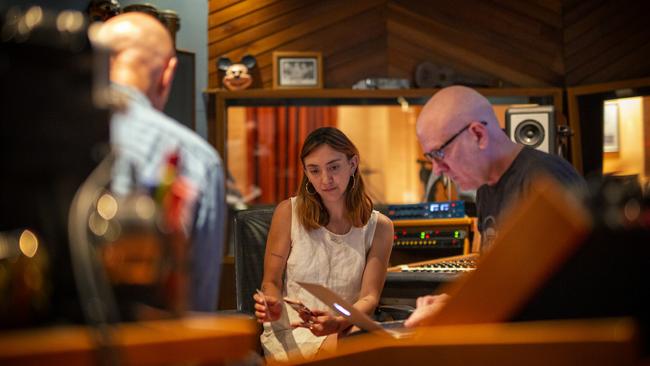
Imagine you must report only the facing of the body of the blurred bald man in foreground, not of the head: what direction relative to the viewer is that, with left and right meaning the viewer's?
facing away from the viewer and to the right of the viewer

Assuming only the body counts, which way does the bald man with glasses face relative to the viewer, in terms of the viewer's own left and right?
facing to the left of the viewer

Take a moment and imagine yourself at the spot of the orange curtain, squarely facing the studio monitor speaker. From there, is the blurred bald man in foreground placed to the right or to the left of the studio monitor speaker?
right

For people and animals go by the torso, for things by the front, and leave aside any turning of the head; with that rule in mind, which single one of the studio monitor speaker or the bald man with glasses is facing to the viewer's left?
the bald man with glasses

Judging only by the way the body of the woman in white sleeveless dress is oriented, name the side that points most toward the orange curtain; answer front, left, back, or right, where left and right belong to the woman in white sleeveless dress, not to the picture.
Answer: back

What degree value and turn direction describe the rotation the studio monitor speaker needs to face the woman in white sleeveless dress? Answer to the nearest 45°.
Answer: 0° — it already faces them

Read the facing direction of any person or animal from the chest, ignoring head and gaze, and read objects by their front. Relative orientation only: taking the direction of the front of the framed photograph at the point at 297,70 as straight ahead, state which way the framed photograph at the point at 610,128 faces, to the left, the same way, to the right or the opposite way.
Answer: the same way

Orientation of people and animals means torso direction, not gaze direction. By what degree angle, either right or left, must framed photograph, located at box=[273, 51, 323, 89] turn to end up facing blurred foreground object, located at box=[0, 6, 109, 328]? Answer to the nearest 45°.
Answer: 0° — it already faces it

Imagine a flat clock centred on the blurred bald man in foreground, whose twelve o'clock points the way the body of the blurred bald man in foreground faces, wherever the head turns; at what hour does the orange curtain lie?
The orange curtain is roughly at 11 o'clock from the blurred bald man in foreground.
